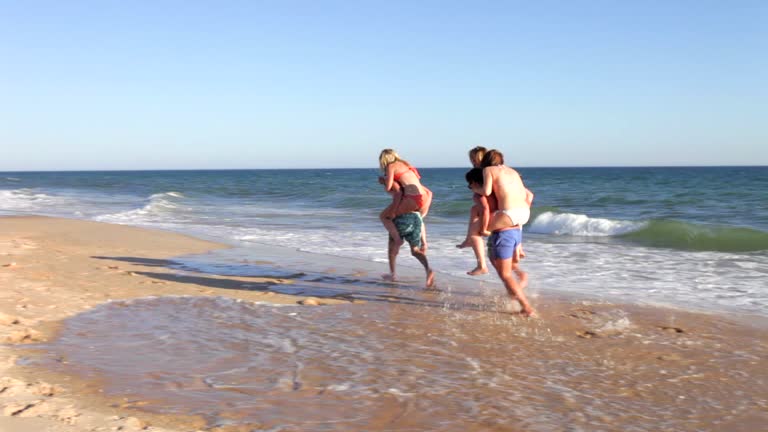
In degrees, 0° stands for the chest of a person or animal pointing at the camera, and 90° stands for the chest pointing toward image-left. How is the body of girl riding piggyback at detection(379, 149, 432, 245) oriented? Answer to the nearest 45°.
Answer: approximately 135°
